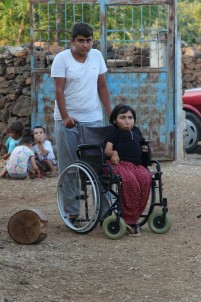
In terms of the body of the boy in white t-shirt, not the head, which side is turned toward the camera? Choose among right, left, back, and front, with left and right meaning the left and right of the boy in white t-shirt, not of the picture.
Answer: front

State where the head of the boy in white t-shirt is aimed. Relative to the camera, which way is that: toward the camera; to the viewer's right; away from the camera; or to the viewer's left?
toward the camera

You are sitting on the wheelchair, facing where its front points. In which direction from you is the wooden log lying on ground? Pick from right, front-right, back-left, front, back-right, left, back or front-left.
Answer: right

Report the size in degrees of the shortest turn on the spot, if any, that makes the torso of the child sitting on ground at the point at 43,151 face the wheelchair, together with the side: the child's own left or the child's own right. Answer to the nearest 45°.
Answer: approximately 45° to the child's own left

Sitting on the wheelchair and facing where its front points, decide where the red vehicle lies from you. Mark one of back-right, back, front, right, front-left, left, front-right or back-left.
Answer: back-left

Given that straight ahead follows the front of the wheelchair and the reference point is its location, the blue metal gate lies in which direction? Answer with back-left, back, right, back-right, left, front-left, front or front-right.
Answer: back-left

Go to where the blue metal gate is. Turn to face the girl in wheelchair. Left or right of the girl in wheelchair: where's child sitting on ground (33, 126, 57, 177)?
right

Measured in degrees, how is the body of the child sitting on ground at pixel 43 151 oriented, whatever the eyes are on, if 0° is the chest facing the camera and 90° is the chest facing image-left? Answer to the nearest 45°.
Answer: approximately 45°

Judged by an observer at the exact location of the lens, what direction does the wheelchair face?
facing the viewer and to the right of the viewer

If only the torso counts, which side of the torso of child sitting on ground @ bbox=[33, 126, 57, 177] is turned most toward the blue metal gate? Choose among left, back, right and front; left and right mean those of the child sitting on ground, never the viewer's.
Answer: back
